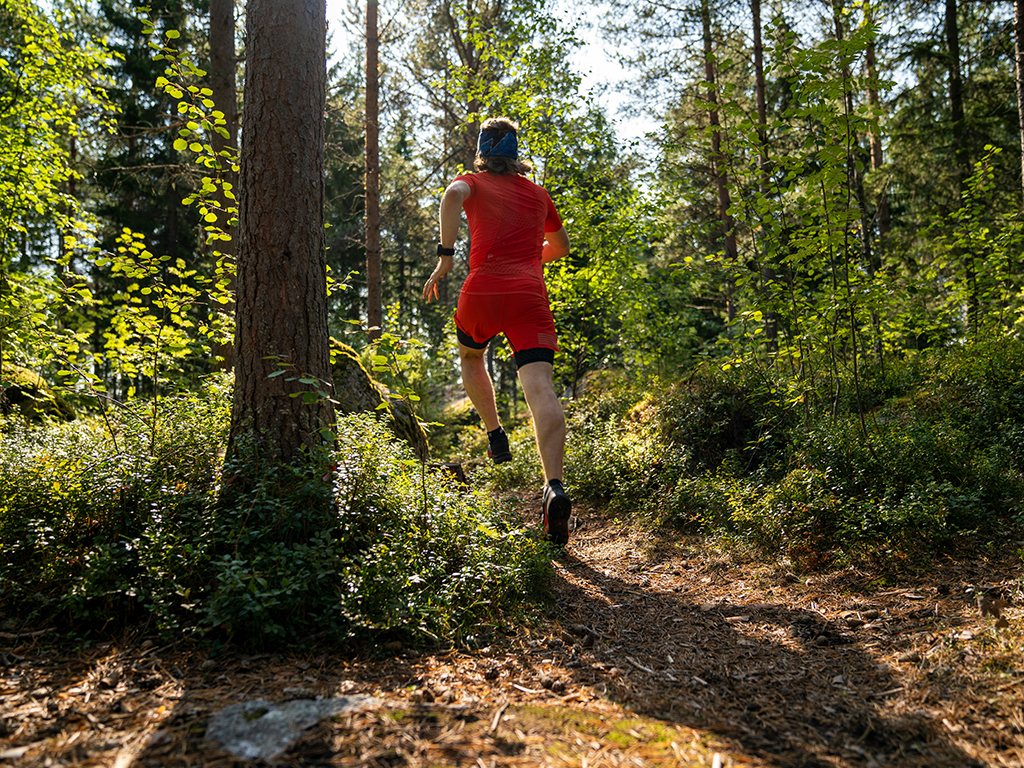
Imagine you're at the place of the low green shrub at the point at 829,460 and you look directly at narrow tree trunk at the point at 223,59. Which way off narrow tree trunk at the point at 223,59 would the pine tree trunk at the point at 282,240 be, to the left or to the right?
left

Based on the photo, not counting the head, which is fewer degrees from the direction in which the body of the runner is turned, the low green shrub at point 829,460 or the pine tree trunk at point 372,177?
the pine tree trunk

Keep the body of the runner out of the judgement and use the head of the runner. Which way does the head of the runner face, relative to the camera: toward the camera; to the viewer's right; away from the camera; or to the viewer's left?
away from the camera

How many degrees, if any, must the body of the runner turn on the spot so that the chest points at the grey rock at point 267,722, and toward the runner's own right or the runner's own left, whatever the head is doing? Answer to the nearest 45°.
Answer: approximately 180°

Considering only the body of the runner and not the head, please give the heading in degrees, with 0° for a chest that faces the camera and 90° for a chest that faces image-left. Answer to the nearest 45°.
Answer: approximately 180°

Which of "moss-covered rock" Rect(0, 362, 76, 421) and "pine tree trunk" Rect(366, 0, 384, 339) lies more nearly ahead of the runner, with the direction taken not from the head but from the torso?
the pine tree trunk

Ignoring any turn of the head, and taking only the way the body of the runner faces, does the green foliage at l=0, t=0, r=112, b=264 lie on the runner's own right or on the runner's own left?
on the runner's own left

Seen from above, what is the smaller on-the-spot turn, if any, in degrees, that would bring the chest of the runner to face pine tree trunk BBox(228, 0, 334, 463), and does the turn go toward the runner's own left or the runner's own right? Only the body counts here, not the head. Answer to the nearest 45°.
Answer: approximately 135° to the runner's own left

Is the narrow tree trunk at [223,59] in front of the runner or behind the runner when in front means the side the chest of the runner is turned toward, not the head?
in front

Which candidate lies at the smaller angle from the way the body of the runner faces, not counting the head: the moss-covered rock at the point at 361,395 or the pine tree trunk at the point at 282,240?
the moss-covered rock

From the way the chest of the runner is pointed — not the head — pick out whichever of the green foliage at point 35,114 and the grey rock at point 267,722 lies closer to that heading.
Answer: the green foliage

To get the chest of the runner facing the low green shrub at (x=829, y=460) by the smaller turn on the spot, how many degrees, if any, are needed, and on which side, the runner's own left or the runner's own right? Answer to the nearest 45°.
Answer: approximately 90° to the runner's own right

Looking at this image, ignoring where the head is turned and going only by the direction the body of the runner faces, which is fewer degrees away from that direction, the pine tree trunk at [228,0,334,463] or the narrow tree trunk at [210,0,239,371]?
the narrow tree trunk

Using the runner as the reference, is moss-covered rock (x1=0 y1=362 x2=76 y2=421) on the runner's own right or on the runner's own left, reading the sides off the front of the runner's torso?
on the runner's own left
